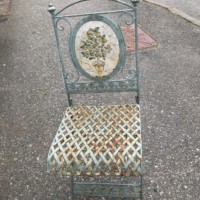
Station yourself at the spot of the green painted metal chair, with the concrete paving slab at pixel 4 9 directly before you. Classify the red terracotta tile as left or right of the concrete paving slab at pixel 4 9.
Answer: right

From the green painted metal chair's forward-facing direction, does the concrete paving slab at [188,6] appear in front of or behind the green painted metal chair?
behind

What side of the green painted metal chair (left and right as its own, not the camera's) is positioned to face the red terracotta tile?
back

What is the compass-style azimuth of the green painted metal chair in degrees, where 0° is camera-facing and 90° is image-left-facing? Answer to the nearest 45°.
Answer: approximately 0°

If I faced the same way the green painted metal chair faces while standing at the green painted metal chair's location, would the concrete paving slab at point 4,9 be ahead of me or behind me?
behind
